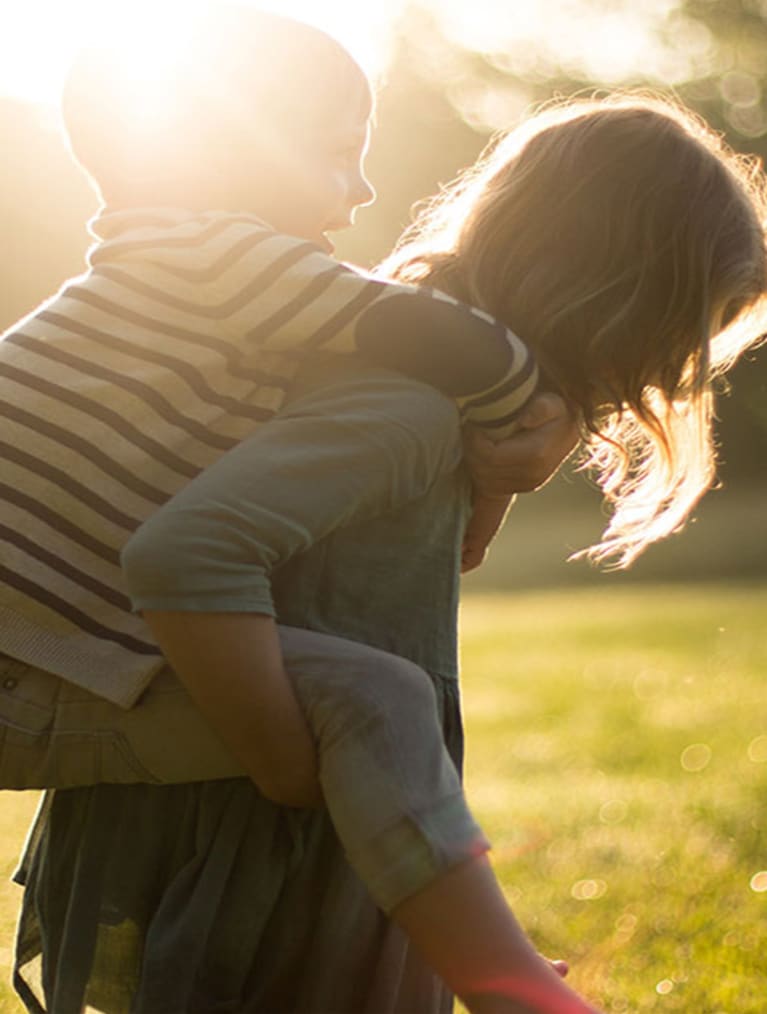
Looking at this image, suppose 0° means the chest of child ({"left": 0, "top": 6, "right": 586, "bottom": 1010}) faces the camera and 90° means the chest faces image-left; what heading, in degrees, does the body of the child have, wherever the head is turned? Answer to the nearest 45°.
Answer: approximately 225°

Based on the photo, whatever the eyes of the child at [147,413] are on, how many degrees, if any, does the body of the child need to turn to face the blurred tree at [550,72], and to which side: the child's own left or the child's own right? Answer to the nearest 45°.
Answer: approximately 45° to the child's own left
